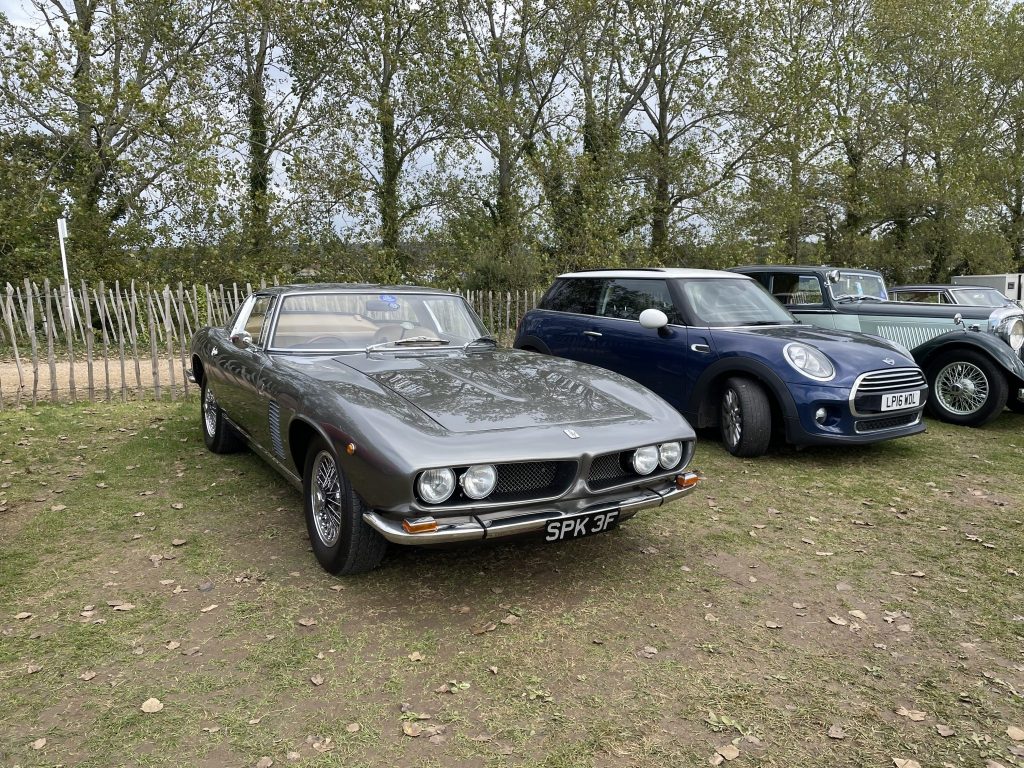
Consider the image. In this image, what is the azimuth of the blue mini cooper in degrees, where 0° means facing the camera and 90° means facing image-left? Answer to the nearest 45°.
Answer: approximately 315°

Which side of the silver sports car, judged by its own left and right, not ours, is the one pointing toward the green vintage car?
left

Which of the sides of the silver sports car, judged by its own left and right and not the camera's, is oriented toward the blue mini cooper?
left

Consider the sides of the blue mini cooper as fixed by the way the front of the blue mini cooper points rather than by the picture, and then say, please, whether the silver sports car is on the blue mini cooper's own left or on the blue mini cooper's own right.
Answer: on the blue mini cooper's own right

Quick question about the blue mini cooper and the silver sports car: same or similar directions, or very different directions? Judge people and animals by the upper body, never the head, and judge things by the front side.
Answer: same or similar directions

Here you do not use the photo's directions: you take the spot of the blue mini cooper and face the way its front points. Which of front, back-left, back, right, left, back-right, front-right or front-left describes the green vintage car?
left

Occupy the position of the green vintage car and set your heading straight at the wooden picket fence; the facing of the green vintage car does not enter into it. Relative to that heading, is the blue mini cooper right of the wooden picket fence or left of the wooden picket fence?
left

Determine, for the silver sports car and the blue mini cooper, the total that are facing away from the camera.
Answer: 0

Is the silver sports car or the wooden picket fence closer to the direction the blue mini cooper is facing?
the silver sports car

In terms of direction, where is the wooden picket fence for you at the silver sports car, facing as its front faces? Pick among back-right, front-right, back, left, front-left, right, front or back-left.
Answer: back

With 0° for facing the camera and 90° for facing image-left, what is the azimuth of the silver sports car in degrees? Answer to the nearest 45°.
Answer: approximately 315°
